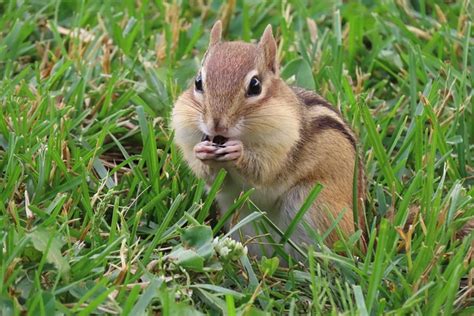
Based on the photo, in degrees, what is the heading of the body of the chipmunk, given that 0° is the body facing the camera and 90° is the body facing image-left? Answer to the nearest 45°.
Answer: approximately 45°

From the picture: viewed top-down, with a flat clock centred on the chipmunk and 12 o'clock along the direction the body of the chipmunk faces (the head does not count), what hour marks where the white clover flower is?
The white clover flower is roughly at 11 o'clock from the chipmunk.
